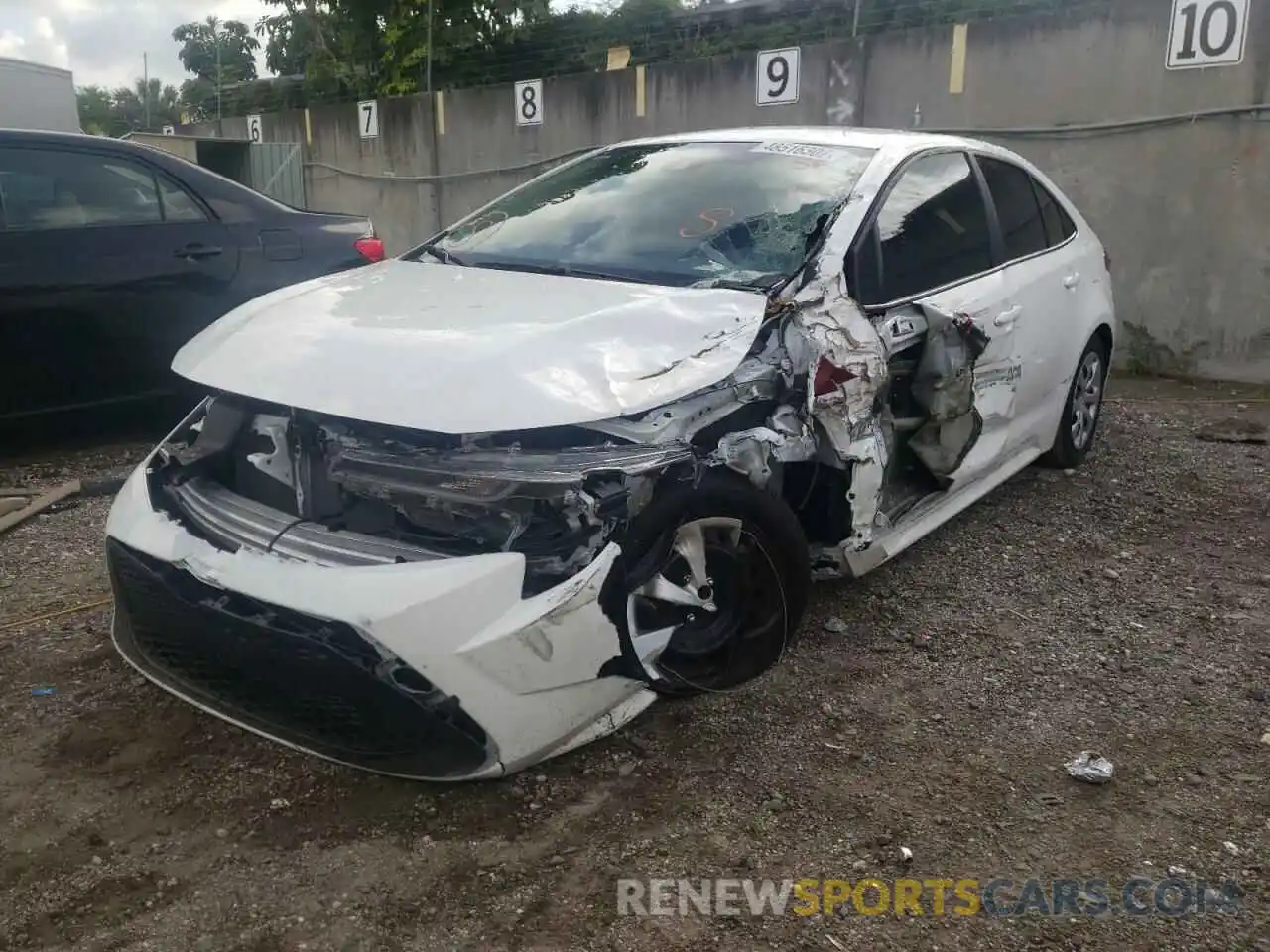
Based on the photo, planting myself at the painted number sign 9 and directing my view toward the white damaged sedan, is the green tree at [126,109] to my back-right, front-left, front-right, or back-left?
back-right

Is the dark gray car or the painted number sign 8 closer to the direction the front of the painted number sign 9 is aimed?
the dark gray car

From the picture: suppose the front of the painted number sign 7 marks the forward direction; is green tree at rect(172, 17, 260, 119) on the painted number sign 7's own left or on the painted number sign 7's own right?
on the painted number sign 7's own right

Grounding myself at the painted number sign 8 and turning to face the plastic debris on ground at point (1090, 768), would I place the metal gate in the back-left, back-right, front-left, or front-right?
back-right

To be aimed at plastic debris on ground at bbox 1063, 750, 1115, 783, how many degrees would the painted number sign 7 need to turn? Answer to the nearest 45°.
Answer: approximately 45° to its left

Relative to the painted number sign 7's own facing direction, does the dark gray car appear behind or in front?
in front

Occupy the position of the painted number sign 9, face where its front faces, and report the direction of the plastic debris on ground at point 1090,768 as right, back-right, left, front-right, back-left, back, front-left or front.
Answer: front-left

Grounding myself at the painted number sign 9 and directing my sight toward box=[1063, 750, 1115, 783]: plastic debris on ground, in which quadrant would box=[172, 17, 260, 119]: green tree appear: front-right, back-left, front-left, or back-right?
back-right

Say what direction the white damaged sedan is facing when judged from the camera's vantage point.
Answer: facing the viewer and to the left of the viewer

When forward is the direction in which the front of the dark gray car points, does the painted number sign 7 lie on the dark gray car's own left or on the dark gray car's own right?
on the dark gray car's own right

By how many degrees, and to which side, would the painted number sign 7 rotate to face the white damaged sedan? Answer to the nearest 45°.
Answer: approximately 45° to its left

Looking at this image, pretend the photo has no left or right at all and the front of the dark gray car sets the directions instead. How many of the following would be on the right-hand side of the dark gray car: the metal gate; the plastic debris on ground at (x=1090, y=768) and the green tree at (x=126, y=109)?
2

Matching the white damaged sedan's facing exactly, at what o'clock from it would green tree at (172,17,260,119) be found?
The green tree is roughly at 4 o'clock from the white damaged sedan.

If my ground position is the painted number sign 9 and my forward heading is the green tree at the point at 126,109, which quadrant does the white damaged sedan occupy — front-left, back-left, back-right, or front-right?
back-left

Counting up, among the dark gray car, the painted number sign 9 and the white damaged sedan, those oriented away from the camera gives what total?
0

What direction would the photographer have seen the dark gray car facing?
facing to the left of the viewer
